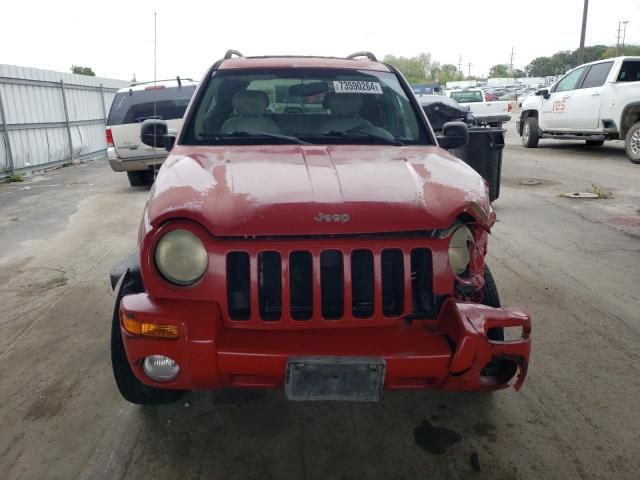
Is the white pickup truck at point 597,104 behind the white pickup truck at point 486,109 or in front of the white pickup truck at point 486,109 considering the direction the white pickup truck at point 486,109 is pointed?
behind

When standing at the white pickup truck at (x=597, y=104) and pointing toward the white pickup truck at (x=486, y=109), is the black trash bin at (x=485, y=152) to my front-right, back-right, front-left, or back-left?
back-left

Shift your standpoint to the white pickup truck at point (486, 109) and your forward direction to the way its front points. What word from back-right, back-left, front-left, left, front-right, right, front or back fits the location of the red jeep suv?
back-left

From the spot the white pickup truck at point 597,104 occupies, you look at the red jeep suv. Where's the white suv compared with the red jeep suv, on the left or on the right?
right

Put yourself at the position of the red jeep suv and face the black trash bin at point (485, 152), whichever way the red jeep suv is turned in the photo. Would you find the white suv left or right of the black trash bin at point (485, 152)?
left

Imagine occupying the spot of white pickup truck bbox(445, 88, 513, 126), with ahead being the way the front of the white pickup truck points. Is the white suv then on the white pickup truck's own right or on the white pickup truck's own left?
on the white pickup truck's own left

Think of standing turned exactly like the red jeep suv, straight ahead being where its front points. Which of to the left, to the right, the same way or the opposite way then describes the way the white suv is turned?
the opposite way

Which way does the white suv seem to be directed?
away from the camera

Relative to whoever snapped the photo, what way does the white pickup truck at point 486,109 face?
facing away from the viewer and to the left of the viewer

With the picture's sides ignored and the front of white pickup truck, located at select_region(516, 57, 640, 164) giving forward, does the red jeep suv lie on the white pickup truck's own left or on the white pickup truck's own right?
on the white pickup truck's own left

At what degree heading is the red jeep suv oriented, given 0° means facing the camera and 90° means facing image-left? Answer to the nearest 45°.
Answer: approximately 0°

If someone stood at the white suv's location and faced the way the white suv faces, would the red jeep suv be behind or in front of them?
behind
